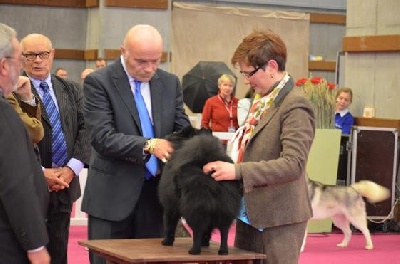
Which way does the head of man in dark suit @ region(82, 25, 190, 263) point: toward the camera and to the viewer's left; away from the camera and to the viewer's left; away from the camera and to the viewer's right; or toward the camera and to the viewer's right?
toward the camera and to the viewer's right

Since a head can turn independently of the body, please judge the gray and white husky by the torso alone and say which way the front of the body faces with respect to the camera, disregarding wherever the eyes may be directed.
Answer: to the viewer's left

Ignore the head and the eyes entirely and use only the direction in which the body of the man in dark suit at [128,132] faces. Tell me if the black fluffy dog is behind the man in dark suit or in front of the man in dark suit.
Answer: in front

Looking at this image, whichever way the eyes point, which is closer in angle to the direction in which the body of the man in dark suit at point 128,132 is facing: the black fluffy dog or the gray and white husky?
the black fluffy dog
